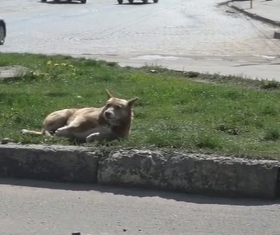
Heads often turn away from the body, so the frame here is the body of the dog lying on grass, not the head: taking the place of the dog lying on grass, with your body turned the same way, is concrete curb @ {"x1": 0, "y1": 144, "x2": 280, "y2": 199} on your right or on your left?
on your right

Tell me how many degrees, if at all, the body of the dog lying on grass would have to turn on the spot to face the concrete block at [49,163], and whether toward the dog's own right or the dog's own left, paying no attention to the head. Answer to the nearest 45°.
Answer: approximately 135° to the dog's own right

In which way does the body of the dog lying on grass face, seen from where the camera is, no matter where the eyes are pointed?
to the viewer's right
